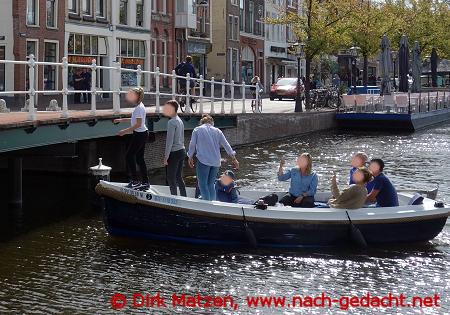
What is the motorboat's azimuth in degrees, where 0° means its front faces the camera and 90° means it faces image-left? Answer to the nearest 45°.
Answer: approximately 90°

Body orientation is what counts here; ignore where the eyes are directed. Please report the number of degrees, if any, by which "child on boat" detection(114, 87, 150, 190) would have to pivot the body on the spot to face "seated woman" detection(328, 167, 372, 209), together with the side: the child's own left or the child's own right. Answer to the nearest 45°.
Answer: approximately 135° to the child's own left

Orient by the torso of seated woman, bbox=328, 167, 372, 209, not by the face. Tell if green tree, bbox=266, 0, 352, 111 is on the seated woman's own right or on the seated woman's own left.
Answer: on the seated woman's own right

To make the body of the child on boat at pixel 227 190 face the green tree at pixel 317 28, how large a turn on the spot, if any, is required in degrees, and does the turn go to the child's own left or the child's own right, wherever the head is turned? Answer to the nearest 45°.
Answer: approximately 135° to the child's own right

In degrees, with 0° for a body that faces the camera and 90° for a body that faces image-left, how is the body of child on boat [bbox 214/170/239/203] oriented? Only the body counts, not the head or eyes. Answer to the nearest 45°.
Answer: approximately 45°

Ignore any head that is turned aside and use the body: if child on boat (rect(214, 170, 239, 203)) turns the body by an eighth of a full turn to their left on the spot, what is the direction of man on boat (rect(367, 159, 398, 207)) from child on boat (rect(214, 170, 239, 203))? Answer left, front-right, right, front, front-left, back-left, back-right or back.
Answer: left

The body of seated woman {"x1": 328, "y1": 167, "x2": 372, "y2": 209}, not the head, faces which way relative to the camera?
to the viewer's left

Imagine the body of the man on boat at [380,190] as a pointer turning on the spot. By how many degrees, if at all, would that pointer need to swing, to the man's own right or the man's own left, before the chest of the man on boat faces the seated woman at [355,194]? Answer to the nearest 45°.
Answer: approximately 45° to the man's own left
